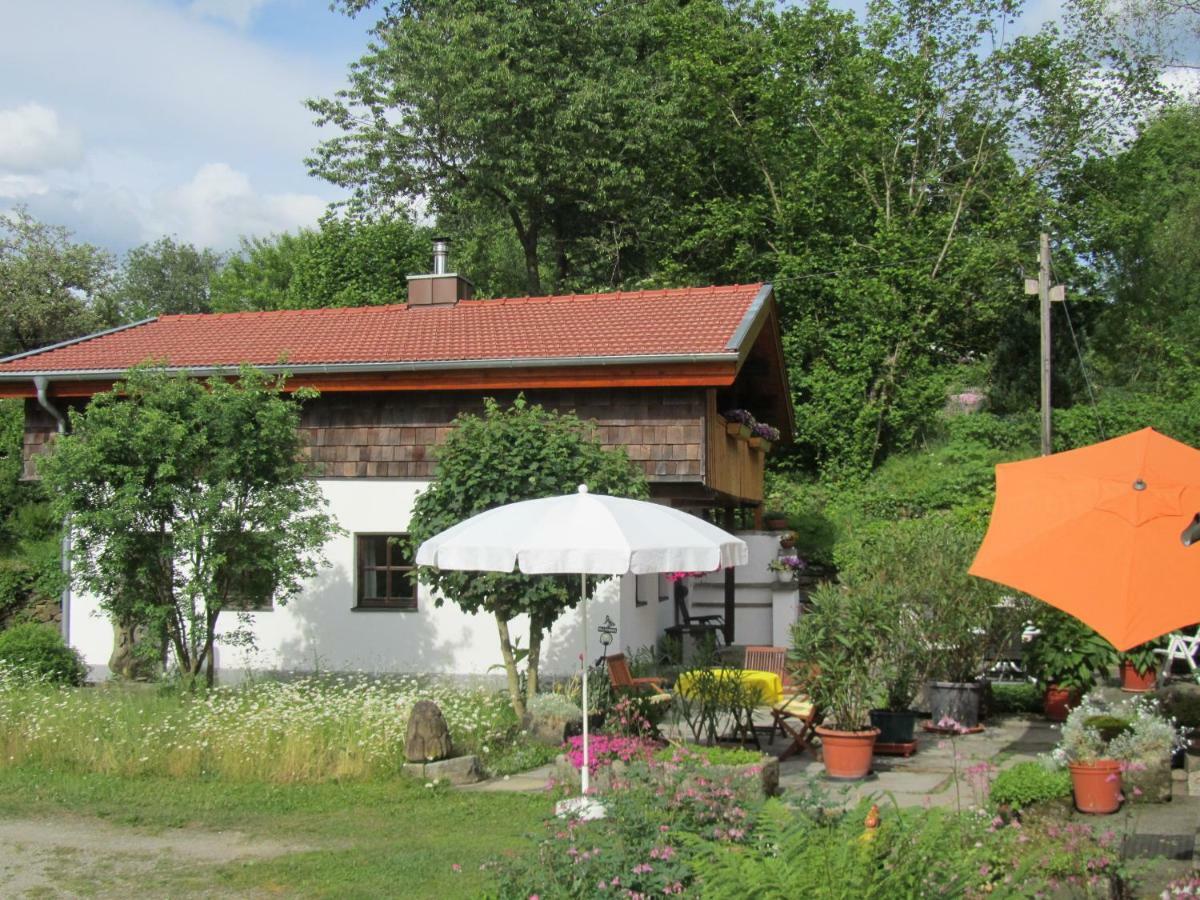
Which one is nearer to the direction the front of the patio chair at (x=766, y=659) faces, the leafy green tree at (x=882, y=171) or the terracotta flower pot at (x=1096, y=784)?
the terracotta flower pot

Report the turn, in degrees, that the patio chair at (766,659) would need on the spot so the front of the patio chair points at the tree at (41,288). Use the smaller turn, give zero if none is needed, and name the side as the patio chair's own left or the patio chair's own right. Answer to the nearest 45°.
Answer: approximately 135° to the patio chair's own right

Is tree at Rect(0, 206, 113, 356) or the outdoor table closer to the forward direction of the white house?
the outdoor table

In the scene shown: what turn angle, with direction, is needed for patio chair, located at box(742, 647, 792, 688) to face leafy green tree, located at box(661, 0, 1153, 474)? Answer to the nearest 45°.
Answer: approximately 180°

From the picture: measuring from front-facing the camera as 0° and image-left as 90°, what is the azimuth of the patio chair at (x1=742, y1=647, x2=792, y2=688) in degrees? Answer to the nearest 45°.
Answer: approximately 0°

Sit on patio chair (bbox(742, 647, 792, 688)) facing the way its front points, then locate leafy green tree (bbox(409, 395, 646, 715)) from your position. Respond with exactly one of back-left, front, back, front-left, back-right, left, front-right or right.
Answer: front-right

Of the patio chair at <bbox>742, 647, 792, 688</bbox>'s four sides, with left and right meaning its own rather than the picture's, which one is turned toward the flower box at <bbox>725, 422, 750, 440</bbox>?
back

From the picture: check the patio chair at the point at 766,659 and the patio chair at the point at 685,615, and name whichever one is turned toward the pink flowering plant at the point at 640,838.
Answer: the patio chair at the point at 766,659

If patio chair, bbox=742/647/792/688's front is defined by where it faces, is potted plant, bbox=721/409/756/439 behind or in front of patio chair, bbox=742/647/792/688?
behind
